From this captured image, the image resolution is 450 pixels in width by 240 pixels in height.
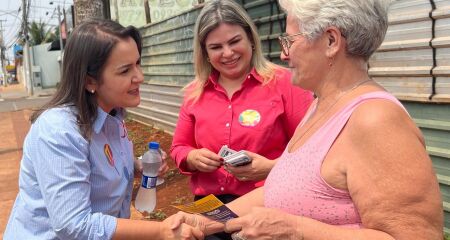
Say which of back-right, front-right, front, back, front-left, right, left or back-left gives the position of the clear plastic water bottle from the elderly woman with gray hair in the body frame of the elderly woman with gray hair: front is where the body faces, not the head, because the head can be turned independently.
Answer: front-right

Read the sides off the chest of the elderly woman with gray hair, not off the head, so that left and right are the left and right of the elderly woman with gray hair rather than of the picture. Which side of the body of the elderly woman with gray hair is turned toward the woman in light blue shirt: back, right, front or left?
front

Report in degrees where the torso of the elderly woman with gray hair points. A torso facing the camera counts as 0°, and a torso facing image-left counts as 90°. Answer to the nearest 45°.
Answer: approximately 90°

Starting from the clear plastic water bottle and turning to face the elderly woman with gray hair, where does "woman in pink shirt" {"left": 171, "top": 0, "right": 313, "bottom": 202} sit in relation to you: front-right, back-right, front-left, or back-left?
front-left

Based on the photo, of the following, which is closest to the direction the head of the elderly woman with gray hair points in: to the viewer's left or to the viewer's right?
to the viewer's left

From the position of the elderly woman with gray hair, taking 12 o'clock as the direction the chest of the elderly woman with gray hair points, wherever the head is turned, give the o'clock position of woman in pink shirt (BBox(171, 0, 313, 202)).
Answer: The woman in pink shirt is roughly at 2 o'clock from the elderly woman with gray hair.
